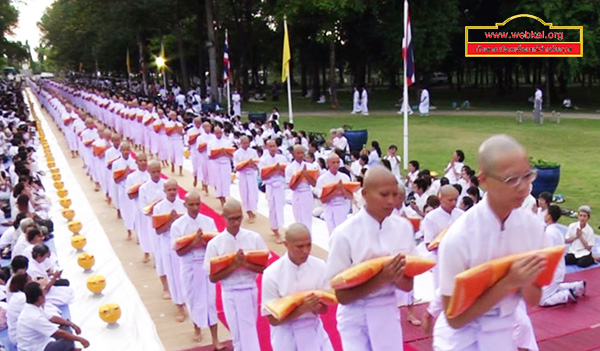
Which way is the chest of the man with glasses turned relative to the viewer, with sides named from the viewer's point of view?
facing the viewer and to the right of the viewer

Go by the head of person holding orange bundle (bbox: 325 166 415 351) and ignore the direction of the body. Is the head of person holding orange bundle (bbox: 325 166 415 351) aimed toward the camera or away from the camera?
toward the camera

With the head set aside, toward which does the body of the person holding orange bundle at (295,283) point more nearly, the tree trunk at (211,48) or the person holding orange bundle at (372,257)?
the person holding orange bundle

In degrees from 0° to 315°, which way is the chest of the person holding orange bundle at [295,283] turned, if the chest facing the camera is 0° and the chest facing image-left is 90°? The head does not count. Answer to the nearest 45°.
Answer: approximately 315°

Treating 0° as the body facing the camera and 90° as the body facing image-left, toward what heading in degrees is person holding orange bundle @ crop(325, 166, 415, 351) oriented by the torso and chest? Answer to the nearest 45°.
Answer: approximately 315°

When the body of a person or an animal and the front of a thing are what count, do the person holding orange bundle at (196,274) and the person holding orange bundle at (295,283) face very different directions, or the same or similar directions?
same or similar directions

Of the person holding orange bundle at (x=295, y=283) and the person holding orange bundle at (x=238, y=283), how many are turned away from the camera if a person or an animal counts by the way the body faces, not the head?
0

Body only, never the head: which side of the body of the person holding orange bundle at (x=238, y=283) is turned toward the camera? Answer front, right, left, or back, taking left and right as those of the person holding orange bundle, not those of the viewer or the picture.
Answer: front

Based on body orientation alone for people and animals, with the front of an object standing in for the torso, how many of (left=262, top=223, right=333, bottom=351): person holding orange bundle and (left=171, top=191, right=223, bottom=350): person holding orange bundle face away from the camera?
0

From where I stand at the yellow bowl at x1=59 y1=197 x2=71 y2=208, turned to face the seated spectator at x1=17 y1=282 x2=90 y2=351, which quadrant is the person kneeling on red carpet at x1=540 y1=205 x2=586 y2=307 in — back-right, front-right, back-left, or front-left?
front-left

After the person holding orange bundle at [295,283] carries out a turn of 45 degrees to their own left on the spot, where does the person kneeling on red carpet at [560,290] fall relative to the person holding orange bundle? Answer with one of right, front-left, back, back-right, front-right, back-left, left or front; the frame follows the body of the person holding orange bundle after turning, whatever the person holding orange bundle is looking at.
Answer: front-left

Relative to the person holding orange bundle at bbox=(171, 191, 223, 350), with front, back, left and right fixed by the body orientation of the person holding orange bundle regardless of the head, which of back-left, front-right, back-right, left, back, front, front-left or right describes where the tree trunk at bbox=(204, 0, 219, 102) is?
back-left

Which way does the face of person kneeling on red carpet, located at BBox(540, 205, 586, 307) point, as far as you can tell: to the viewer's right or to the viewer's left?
to the viewer's left
